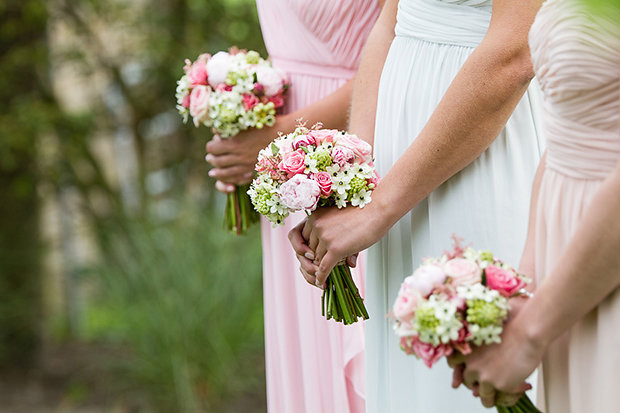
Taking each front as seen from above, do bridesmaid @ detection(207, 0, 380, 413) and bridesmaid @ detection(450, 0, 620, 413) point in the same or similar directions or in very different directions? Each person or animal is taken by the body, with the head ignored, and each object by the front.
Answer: same or similar directions

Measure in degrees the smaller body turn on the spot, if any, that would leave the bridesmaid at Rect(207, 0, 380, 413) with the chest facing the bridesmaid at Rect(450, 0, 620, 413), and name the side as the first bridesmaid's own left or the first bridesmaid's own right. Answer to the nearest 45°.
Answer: approximately 45° to the first bridesmaid's own left

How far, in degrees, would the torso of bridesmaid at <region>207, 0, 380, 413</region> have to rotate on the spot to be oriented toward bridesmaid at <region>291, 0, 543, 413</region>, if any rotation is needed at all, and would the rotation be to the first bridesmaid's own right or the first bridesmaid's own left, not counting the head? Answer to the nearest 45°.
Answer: approximately 90° to the first bridesmaid's own left

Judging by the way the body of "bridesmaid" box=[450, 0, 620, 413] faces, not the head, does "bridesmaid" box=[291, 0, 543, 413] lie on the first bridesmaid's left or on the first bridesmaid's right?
on the first bridesmaid's right

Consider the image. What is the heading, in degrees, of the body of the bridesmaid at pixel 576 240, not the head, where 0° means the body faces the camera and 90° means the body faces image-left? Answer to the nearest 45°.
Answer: approximately 45°
